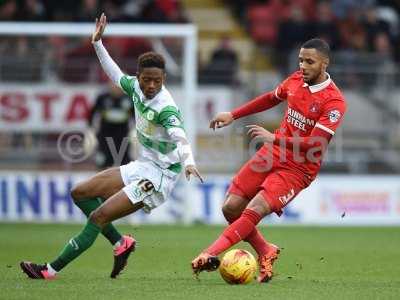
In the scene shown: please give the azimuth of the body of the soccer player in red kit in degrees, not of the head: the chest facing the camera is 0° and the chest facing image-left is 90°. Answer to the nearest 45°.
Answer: approximately 45°

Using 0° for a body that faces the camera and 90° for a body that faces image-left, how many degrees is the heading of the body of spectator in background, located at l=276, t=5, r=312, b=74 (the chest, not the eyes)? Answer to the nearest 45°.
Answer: approximately 0°

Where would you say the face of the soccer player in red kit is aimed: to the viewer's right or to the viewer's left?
to the viewer's left

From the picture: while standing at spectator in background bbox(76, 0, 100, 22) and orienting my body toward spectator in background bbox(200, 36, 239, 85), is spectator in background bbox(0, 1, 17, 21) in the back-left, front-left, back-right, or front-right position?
back-right

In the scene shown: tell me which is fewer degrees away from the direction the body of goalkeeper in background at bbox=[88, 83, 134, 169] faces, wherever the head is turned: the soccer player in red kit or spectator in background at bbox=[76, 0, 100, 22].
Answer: the soccer player in red kit

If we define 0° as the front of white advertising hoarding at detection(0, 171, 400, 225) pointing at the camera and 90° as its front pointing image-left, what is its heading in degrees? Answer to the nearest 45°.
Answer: approximately 0°

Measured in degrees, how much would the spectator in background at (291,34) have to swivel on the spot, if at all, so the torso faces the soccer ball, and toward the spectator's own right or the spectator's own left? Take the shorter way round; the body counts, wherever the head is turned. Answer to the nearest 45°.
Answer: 0° — they already face it

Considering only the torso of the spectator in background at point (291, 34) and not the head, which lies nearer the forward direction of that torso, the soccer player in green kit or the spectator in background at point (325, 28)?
the soccer player in green kit
